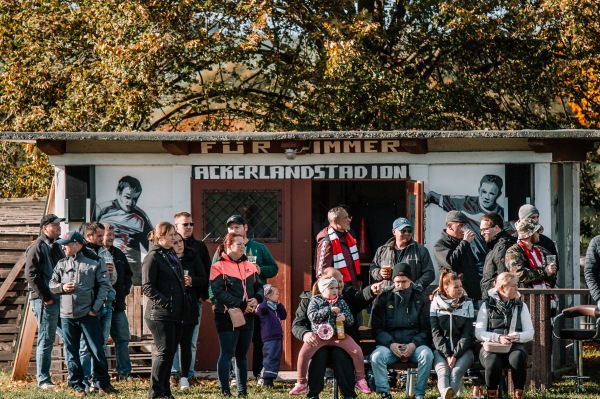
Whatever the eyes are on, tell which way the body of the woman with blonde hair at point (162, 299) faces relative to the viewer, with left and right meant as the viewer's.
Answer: facing the viewer and to the right of the viewer

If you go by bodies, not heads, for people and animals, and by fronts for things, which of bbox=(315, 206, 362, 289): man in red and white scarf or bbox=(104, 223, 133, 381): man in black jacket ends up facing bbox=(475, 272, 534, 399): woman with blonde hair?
the man in red and white scarf

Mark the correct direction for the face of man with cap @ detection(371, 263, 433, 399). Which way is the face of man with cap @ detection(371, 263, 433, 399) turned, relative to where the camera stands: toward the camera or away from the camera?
toward the camera

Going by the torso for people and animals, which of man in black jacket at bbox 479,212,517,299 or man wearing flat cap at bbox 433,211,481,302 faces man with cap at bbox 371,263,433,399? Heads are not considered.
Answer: the man in black jacket

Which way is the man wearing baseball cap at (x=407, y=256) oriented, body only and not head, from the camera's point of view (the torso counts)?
toward the camera

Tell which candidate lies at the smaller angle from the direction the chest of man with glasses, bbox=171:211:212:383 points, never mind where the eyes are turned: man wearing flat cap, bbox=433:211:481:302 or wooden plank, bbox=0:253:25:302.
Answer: the man wearing flat cap

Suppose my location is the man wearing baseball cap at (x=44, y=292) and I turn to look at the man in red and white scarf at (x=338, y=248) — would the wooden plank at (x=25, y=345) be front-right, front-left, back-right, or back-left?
back-left

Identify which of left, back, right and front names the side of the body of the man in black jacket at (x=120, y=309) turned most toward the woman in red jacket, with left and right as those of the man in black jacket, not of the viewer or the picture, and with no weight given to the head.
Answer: left

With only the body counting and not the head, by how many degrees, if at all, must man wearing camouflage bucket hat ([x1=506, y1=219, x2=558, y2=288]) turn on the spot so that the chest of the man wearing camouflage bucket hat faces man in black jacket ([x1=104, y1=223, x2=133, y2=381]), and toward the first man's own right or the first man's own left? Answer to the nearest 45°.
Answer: approximately 135° to the first man's own right

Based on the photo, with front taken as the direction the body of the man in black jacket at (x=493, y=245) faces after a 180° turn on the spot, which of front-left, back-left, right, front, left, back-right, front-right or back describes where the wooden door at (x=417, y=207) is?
left

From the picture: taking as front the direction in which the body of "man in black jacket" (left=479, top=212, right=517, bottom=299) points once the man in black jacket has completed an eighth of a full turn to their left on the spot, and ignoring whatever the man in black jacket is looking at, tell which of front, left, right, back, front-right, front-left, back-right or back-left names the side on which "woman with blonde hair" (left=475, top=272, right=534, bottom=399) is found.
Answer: front

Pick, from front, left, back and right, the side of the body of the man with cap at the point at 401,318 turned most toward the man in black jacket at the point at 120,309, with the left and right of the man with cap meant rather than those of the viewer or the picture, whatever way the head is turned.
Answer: right

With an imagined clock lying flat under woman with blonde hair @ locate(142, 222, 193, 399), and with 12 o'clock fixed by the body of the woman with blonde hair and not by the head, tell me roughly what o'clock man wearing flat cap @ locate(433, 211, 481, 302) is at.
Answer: The man wearing flat cap is roughly at 10 o'clock from the woman with blonde hair.

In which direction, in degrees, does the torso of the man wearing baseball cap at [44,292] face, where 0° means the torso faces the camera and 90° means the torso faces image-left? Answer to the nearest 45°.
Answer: approximately 315°
